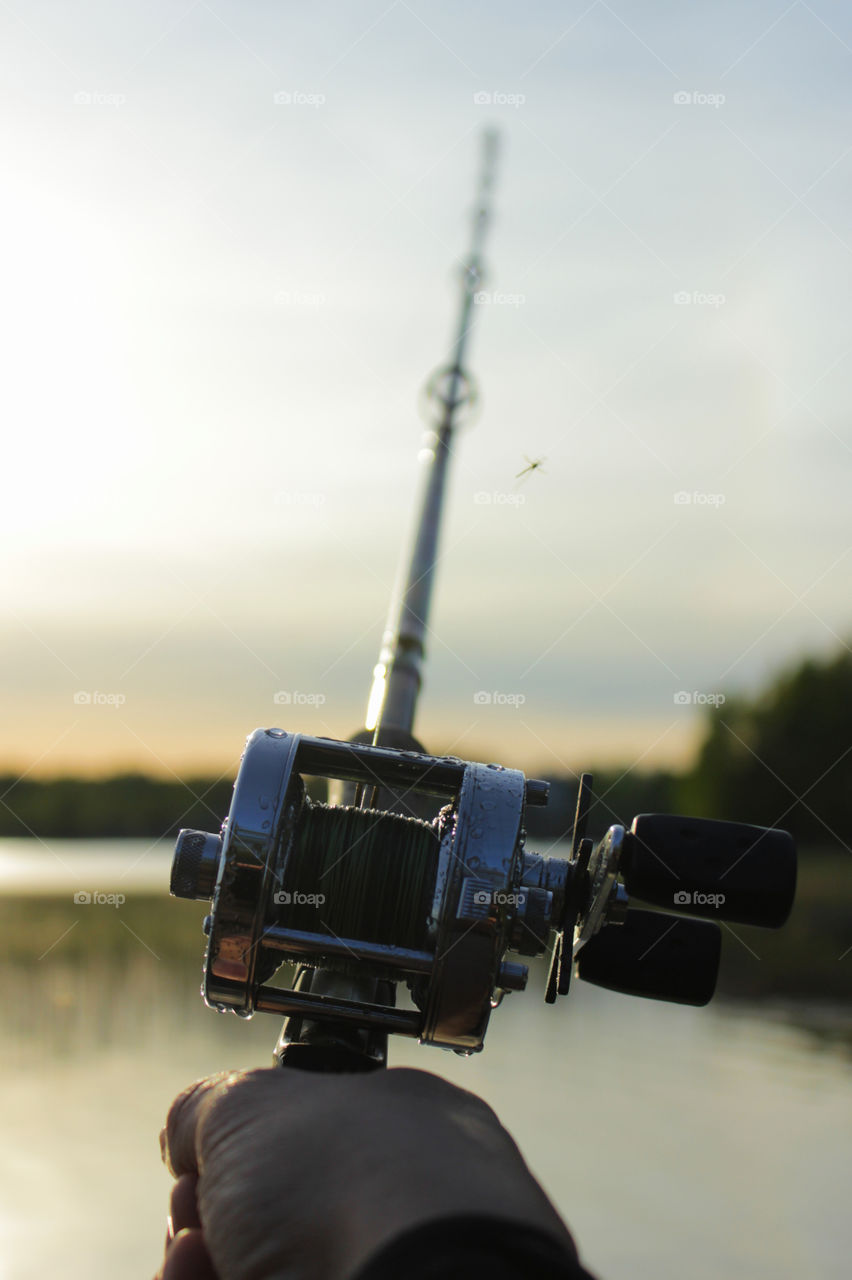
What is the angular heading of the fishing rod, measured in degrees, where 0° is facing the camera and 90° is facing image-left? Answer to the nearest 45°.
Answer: approximately 180°
